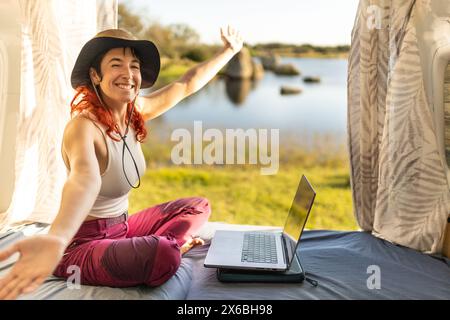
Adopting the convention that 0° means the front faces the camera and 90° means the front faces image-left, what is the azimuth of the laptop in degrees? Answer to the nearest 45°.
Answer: approximately 90°

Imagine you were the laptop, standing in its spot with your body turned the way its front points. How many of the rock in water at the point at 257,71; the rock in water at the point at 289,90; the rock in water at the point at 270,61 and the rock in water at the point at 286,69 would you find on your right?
4

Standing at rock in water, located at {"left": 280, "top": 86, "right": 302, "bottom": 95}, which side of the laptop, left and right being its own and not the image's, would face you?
right

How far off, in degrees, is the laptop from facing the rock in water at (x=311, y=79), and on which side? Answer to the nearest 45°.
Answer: approximately 90° to its right

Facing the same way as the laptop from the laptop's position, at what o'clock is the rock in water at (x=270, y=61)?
The rock in water is roughly at 3 o'clock from the laptop.

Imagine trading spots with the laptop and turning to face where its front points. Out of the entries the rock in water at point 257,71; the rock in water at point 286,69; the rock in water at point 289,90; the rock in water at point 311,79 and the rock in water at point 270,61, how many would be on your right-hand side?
5

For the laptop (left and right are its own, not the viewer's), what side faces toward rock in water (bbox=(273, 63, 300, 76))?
right

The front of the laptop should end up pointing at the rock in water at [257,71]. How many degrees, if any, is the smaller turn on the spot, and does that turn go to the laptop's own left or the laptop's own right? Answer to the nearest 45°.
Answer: approximately 90° to the laptop's own right

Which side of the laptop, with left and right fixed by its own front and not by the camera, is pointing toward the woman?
front
